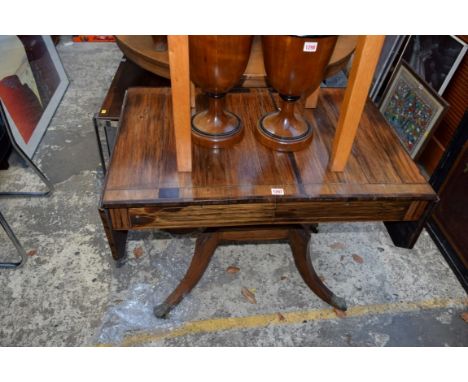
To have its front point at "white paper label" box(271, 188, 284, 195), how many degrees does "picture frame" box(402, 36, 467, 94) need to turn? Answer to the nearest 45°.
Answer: approximately 45° to its left

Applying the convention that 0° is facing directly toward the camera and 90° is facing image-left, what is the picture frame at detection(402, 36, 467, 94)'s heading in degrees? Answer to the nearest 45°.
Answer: approximately 45°

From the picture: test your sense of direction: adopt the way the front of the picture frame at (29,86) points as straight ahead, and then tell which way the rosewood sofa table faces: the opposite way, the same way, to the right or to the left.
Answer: to the right

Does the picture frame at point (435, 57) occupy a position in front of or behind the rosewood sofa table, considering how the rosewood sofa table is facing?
behind

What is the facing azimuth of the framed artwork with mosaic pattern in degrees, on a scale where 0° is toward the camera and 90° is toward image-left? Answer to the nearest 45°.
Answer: approximately 45°

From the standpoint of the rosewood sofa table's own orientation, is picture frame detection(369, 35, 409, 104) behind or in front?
behind

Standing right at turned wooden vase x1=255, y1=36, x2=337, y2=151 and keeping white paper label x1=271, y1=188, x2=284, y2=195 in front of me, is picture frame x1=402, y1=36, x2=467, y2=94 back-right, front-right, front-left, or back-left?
back-left

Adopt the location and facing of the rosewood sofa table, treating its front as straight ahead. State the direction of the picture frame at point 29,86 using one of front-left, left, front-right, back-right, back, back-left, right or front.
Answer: back-right
